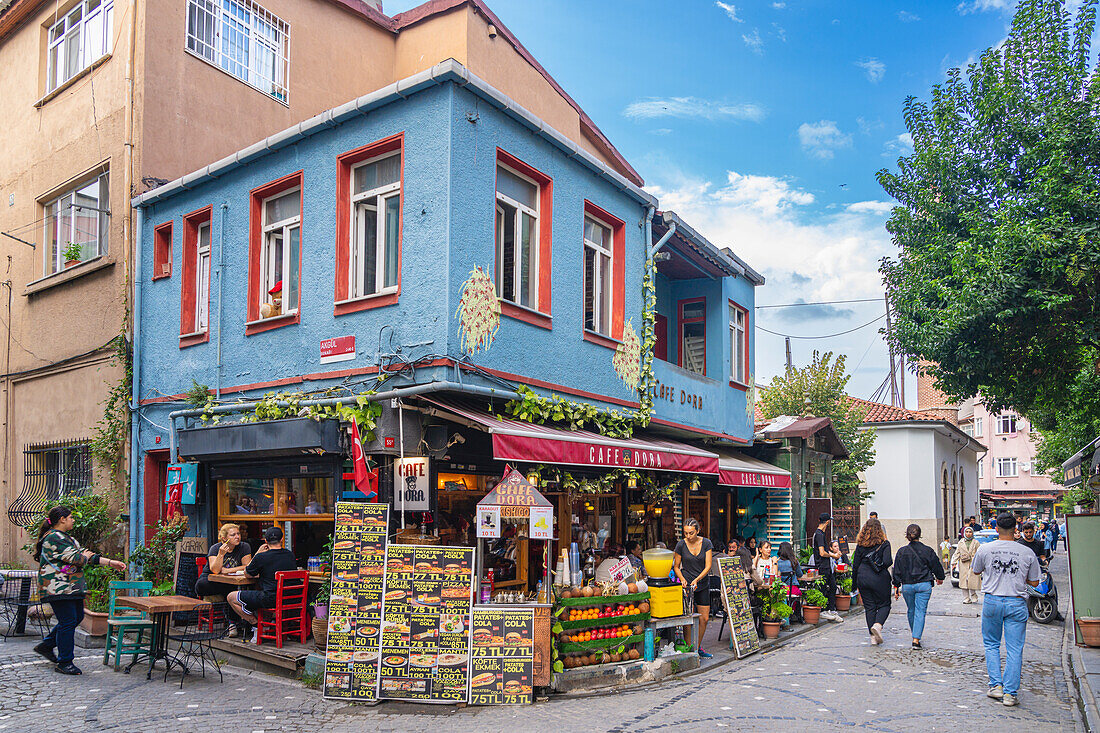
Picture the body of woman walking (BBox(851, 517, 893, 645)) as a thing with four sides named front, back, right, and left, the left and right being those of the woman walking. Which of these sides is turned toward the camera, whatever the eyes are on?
back

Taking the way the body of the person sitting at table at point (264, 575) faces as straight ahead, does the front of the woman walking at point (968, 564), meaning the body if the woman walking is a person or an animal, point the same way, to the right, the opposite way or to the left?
to the left

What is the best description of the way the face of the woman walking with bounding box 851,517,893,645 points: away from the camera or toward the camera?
away from the camera

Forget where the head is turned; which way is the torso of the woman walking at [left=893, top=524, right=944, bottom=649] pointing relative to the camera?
away from the camera

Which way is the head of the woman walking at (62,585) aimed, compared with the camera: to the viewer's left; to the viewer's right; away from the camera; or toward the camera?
to the viewer's right

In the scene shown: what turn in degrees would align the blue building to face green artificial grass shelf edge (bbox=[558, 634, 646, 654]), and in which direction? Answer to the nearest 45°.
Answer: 0° — it already faces it

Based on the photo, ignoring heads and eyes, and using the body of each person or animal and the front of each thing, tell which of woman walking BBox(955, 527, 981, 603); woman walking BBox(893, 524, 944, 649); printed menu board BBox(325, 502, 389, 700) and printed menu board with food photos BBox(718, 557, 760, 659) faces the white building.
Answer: woman walking BBox(893, 524, 944, 649)

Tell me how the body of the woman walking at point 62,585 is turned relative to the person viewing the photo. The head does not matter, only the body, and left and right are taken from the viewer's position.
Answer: facing to the right of the viewer

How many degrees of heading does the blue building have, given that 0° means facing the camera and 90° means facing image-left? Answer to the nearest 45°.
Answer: approximately 315°
